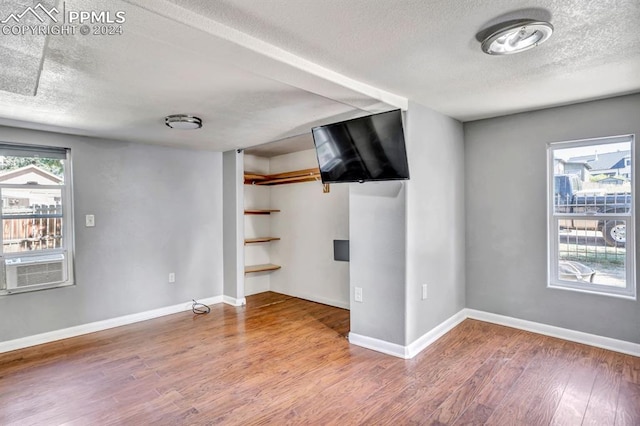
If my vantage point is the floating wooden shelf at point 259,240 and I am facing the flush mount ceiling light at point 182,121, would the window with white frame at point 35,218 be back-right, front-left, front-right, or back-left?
front-right

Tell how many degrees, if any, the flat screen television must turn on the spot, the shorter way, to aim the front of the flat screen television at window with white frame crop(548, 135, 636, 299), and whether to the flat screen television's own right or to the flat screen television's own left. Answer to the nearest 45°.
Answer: approximately 135° to the flat screen television's own left

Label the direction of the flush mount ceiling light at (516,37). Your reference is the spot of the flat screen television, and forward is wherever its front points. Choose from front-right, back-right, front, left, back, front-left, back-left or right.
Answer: left

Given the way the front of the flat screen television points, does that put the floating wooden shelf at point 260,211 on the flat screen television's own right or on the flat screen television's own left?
on the flat screen television's own right

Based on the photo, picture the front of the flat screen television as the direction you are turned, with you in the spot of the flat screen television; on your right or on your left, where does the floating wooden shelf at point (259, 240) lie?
on your right

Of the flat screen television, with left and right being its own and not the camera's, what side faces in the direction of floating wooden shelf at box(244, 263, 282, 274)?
right

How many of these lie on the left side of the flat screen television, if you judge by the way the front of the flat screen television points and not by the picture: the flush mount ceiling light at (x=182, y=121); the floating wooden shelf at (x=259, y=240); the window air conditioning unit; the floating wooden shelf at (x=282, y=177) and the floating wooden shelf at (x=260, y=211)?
0

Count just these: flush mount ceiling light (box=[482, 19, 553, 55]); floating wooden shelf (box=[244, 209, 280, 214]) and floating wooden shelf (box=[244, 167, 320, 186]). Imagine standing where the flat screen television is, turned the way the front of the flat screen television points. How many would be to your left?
1

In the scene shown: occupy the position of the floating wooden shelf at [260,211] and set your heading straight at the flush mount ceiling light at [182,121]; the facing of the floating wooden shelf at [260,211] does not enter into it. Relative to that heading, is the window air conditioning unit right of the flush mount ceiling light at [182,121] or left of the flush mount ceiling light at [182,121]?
right

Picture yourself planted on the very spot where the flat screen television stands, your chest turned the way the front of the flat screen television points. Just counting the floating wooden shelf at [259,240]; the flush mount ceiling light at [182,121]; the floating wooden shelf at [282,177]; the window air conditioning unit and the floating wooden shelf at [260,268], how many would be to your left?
0

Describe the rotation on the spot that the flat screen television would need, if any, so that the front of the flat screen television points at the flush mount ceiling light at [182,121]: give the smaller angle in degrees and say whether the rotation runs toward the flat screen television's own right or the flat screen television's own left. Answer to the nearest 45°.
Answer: approximately 45° to the flat screen television's own right

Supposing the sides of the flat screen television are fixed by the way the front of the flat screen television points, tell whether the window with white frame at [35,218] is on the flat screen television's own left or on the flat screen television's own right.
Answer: on the flat screen television's own right

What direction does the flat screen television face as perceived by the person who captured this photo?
facing the viewer and to the left of the viewer

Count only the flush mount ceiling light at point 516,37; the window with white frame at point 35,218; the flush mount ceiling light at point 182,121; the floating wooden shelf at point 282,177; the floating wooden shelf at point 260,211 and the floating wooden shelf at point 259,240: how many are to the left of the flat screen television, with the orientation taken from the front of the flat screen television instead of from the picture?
1
